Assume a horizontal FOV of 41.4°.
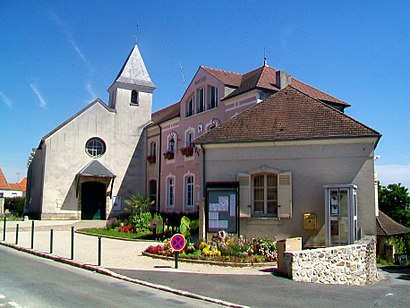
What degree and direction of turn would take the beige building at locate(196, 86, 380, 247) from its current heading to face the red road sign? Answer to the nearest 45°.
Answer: approximately 45° to its right

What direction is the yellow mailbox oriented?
toward the camera

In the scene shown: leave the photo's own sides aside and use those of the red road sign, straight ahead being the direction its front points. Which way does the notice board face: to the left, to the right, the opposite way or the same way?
the same way

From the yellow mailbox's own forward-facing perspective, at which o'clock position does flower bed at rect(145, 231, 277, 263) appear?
The flower bed is roughly at 2 o'clock from the yellow mailbox.

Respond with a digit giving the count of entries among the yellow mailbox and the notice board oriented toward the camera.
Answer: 2

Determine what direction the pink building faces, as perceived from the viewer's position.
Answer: facing the viewer and to the left of the viewer

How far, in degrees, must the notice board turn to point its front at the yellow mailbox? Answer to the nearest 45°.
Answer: approximately 90° to its left

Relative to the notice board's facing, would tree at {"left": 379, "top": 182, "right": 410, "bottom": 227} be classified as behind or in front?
behind

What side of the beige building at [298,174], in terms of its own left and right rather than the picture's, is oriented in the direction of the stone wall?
front

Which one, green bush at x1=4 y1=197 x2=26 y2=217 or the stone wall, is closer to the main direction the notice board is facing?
the stone wall

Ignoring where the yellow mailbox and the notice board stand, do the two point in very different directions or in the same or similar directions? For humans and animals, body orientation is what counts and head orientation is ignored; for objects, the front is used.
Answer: same or similar directions

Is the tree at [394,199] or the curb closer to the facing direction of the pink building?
the curb

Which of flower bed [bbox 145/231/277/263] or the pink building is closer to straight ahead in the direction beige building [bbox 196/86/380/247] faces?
the flower bed

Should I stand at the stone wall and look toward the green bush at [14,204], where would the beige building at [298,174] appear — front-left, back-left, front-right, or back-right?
front-right

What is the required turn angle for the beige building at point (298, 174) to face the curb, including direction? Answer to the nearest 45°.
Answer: approximately 45° to its right

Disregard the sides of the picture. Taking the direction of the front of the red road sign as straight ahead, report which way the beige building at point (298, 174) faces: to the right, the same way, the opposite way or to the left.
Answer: the same way

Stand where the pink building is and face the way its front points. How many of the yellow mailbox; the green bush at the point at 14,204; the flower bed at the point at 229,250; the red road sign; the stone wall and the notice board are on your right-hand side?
1

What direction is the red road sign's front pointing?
toward the camera

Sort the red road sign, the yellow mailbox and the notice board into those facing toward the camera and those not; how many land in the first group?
3
